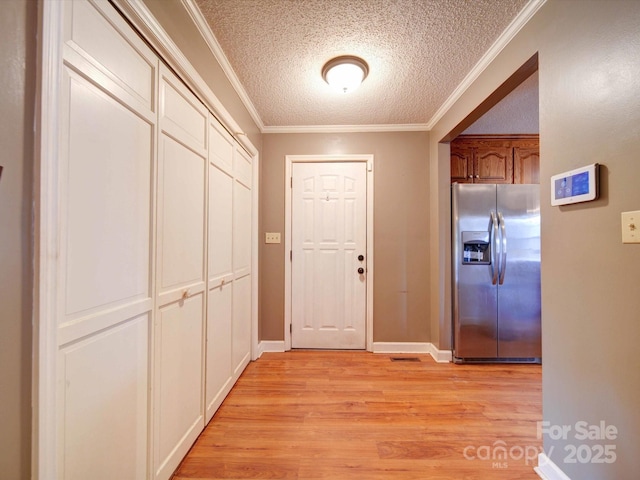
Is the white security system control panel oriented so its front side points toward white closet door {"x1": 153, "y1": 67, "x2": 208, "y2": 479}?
yes

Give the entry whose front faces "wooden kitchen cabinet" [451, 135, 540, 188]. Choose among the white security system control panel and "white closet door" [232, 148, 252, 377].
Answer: the white closet door

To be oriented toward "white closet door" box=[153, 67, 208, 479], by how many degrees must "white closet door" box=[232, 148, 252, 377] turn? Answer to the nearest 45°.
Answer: approximately 90° to its right

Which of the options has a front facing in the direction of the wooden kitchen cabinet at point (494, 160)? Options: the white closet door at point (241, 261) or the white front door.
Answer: the white closet door

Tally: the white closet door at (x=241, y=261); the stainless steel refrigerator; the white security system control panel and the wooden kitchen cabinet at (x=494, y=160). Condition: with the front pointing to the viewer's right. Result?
1

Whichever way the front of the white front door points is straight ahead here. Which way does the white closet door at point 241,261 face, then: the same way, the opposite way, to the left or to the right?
to the left

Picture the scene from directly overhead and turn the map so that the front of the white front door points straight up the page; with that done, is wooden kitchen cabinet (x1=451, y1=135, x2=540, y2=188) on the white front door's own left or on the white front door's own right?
on the white front door's own left

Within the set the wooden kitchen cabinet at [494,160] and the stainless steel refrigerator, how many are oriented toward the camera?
2

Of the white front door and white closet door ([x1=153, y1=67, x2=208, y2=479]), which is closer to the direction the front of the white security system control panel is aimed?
the white closet door

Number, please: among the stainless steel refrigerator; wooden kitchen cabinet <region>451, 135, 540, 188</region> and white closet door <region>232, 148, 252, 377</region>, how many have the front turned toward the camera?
2

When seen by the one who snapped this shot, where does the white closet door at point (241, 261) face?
facing to the right of the viewer

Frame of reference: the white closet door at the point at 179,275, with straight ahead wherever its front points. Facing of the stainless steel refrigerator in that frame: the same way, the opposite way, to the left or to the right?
to the right
